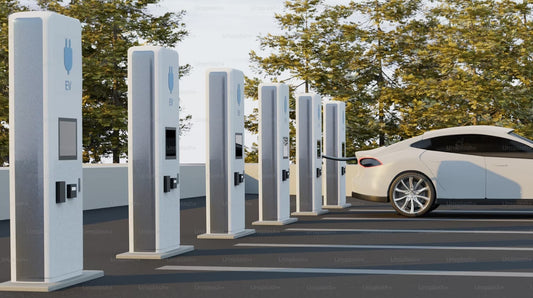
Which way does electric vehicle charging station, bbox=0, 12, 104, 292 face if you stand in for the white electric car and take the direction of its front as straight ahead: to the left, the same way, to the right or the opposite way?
the same way

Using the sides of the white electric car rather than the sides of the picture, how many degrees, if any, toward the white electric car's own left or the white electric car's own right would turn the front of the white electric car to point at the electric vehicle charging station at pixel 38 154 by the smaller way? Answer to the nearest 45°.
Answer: approximately 135° to the white electric car's own right

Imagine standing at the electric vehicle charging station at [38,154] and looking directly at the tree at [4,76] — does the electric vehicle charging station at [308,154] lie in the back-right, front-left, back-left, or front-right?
front-right

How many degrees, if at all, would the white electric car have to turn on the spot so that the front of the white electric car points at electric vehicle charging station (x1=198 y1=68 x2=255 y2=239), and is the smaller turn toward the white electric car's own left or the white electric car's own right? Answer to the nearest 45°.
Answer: approximately 135° to the white electric car's own right

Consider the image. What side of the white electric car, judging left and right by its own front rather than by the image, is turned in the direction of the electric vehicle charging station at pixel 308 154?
back

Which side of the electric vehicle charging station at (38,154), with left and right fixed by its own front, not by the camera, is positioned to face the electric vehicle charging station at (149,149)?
left

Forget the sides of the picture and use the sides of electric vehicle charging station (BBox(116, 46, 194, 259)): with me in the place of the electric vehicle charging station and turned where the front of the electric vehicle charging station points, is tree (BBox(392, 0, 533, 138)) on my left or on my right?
on my left

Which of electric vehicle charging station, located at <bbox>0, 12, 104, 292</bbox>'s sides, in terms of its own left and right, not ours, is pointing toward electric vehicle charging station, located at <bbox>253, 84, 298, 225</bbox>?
left

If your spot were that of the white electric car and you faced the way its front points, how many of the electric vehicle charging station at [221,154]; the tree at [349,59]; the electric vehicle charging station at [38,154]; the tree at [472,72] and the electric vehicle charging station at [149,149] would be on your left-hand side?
2

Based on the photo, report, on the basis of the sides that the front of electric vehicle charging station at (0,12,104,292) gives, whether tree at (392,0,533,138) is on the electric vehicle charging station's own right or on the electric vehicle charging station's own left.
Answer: on the electric vehicle charging station's own left

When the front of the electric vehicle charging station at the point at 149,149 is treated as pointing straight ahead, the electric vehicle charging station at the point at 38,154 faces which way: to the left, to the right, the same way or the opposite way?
the same way

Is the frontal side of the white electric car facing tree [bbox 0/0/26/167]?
no

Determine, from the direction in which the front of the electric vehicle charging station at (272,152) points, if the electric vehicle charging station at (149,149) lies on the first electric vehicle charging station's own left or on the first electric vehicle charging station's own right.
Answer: on the first electric vehicle charging station's own right

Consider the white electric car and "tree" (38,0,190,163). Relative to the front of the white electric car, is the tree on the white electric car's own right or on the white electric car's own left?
on the white electric car's own left

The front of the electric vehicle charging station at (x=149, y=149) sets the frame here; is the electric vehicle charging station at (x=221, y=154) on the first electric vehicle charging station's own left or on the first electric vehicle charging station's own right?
on the first electric vehicle charging station's own left

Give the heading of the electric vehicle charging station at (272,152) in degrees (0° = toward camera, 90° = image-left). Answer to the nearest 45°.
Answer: approximately 315°

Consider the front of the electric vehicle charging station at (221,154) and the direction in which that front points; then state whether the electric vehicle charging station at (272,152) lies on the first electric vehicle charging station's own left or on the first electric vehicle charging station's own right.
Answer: on the first electric vehicle charging station's own left

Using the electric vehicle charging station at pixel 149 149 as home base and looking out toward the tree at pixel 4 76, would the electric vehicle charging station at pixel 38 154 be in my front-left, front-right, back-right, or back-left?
back-left

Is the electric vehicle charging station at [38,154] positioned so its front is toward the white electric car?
no

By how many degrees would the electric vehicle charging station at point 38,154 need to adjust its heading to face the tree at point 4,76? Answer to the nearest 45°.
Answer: approximately 135° to its left

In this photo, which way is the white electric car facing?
to the viewer's right
